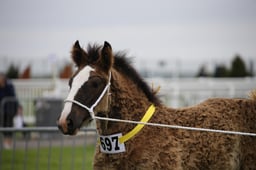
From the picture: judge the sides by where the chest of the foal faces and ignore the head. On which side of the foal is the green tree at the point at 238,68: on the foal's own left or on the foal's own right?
on the foal's own right

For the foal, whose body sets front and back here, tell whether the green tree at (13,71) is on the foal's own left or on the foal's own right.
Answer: on the foal's own right

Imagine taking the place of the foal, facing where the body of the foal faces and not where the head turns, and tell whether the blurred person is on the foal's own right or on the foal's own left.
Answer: on the foal's own right

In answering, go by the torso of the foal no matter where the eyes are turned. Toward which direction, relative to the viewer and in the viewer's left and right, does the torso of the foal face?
facing to the left of the viewer

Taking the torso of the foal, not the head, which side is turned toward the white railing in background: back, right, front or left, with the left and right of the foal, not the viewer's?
right
